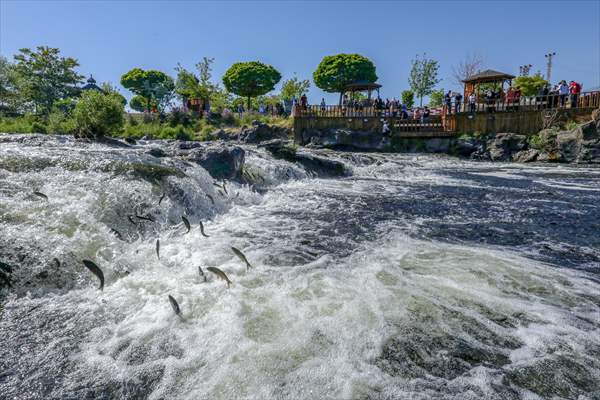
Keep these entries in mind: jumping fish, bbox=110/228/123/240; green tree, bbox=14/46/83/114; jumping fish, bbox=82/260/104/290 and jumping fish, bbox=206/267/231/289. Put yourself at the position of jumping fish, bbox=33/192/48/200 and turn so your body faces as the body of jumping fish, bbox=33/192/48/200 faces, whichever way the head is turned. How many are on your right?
1

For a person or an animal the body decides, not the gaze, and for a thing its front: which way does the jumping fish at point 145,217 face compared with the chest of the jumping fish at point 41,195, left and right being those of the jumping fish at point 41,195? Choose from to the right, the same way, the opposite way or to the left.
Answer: the same way

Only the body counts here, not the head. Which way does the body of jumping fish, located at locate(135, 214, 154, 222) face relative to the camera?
to the viewer's left

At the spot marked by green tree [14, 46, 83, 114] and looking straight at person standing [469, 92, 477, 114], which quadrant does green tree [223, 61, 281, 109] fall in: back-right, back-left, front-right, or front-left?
front-left

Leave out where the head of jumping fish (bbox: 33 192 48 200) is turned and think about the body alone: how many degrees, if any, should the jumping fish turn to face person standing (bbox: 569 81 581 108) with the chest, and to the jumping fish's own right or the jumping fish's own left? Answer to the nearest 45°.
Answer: approximately 180°

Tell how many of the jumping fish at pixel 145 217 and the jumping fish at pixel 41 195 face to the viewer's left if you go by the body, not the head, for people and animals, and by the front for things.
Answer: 2

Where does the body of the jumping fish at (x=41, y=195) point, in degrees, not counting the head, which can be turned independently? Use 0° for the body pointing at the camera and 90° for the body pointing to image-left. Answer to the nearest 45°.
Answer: approximately 90°

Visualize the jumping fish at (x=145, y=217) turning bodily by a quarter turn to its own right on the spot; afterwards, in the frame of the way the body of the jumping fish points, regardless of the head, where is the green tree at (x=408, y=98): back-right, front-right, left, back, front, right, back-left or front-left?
front-right

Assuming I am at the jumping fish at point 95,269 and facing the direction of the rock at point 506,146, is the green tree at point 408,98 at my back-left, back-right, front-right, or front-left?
front-left

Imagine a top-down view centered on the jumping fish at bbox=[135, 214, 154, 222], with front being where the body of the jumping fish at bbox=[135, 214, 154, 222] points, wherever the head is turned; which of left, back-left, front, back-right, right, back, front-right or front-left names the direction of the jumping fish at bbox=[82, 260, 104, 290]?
left
